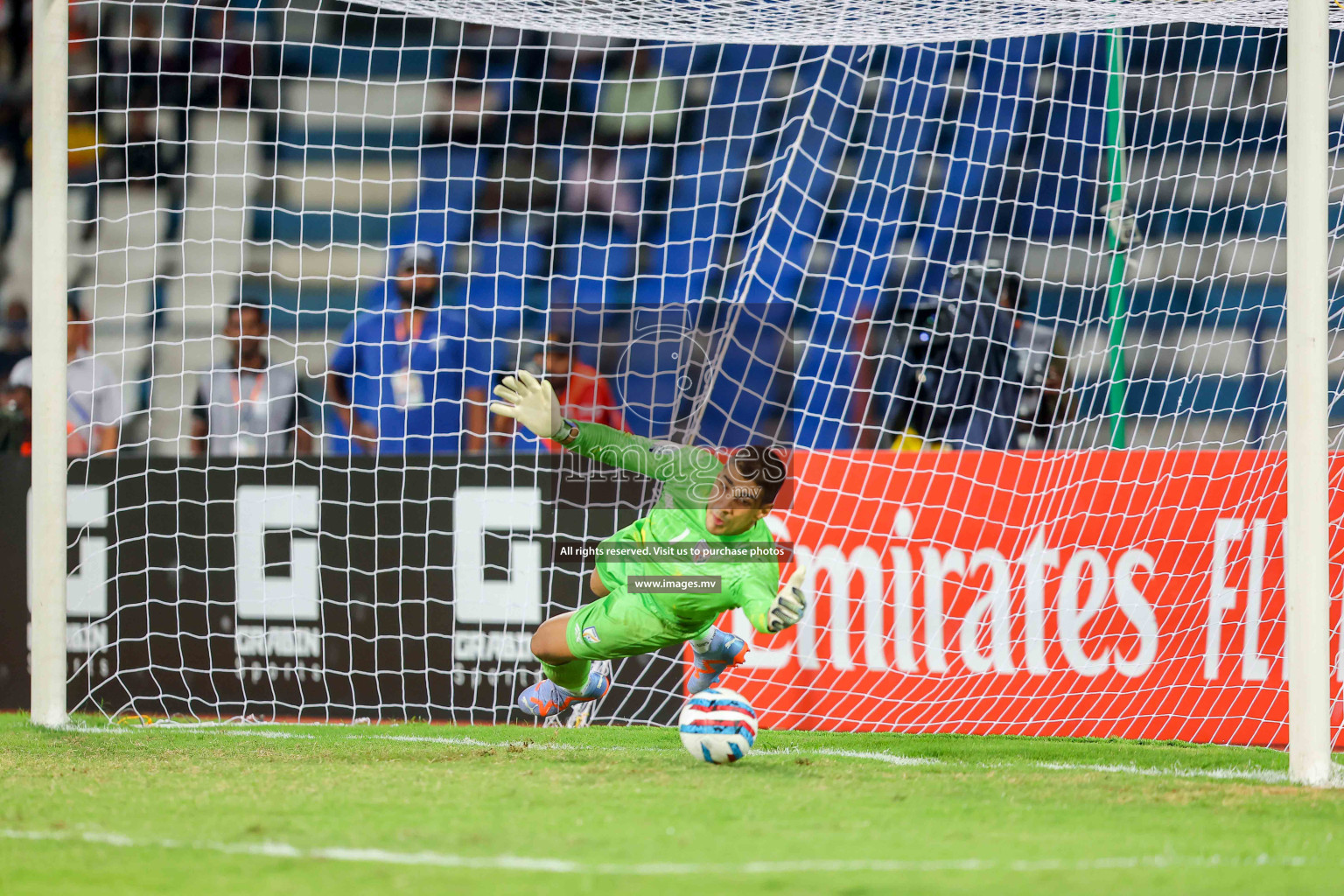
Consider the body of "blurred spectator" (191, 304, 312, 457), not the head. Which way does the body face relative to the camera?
toward the camera

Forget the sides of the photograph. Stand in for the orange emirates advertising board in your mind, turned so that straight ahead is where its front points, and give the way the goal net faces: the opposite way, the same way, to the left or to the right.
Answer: the same way

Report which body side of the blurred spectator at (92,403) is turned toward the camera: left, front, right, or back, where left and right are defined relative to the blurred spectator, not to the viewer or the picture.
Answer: front

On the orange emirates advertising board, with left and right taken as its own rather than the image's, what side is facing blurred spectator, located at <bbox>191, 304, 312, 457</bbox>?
right

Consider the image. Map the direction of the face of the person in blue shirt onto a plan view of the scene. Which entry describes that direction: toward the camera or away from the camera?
toward the camera

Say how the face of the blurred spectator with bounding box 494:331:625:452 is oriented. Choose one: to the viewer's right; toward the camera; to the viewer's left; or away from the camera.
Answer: toward the camera

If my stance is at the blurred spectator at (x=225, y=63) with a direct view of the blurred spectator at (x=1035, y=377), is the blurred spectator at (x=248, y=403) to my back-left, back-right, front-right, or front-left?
front-right

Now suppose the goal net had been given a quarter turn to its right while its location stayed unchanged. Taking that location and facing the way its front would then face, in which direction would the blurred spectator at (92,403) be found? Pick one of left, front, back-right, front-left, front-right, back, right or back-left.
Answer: front

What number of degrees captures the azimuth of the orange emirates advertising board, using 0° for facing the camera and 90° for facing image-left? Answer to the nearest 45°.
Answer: approximately 0°

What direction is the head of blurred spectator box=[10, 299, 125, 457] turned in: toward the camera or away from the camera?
toward the camera

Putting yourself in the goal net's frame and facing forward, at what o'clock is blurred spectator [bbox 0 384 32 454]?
The blurred spectator is roughly at 3 o'clock from the goal net.
